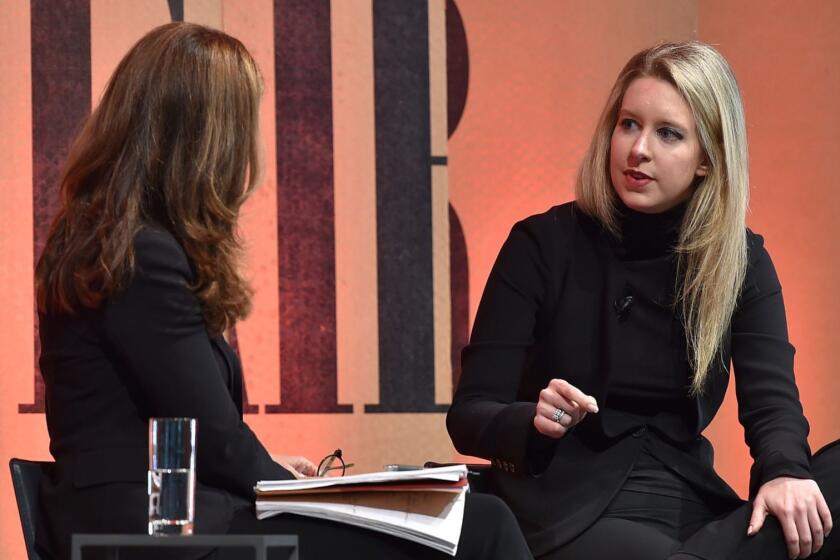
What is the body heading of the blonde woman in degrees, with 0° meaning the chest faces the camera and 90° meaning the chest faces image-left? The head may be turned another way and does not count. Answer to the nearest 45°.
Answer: approximately 0°

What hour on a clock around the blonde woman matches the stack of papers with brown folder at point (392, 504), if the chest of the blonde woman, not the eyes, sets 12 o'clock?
The stack of papers with brown folder is roughly at 1 o'clock from the blonde woman.

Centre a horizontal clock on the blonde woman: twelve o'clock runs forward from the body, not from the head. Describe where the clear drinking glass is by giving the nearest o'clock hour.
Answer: The clear drinking glass is roughly at 1 o'clock from the blonde woman.

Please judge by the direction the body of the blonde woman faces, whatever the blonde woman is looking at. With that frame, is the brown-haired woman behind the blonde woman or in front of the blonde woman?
in front

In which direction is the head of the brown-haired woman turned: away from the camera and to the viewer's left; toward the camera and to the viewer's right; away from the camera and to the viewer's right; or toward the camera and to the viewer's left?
away from the camera and to the viewer's right

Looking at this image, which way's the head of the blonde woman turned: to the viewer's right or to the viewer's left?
to the viewer's left
